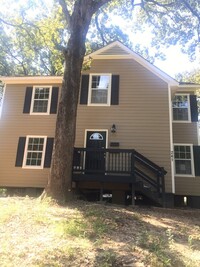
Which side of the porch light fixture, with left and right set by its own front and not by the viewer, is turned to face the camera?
front
